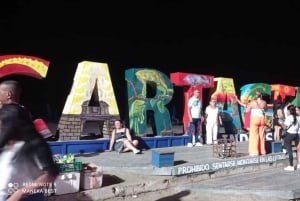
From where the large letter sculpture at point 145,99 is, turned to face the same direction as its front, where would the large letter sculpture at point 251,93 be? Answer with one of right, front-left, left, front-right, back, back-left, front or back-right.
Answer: back-left

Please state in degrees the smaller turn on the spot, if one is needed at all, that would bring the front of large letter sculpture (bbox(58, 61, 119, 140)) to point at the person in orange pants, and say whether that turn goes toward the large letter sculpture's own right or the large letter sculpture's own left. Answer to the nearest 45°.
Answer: approximately 90° to the large letter sculpture's own left

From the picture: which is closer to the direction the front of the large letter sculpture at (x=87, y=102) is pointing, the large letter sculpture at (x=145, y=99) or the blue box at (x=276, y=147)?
the blue box

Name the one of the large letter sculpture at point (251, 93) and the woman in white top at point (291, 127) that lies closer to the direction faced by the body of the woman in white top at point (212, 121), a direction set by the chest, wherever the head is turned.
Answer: the woman in white top

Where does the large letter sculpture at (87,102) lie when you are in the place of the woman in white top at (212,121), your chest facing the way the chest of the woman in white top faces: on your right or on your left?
on your right

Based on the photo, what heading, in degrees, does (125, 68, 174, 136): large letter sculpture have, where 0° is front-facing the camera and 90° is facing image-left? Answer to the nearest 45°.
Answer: approximately 0°

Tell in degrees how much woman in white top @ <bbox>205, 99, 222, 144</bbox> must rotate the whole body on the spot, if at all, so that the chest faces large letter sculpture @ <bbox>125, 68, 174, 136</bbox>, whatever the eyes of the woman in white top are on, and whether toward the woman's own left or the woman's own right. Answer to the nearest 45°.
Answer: approximately 45° to the woman's own right
